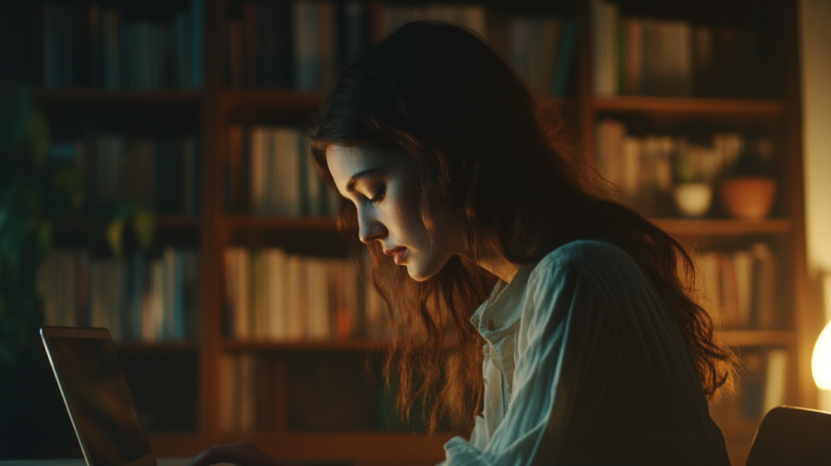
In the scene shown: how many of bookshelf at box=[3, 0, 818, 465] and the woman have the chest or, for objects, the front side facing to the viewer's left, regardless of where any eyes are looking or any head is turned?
1

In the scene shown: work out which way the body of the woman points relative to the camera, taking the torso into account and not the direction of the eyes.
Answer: to the viewer's left

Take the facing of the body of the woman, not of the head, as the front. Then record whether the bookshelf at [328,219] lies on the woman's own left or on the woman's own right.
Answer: on the woman's own right

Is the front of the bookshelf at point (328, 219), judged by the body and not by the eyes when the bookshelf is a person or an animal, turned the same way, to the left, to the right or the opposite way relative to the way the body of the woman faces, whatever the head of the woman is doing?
to the left

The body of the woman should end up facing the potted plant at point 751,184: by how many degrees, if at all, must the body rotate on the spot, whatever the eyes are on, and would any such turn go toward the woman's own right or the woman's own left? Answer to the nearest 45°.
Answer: approximately 135° to the woman's own right

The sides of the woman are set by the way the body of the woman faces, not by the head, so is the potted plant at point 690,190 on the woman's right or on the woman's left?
on the woman's right

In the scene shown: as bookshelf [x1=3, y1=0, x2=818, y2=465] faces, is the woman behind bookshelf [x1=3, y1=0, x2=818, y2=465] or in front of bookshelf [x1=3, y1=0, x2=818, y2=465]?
in front
